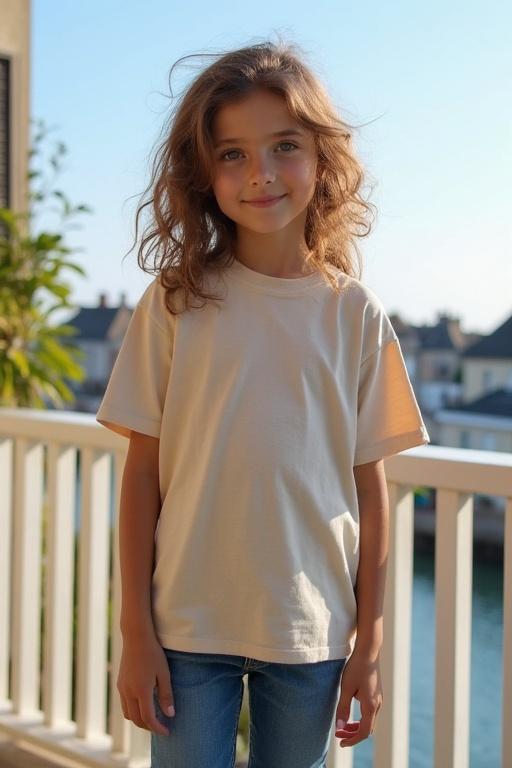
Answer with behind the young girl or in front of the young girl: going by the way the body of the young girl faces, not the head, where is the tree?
behind

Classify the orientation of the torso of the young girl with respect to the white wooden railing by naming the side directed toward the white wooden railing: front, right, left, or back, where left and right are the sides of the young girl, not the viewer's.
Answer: back

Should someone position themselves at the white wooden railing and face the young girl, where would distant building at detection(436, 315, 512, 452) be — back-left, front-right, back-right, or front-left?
back-left

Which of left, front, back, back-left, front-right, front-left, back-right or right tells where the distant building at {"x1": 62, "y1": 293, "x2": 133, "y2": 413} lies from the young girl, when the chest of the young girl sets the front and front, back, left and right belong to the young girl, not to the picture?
back

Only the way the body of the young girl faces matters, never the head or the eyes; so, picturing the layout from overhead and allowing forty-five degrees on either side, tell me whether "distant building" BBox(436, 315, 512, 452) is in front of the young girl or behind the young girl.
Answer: behind
